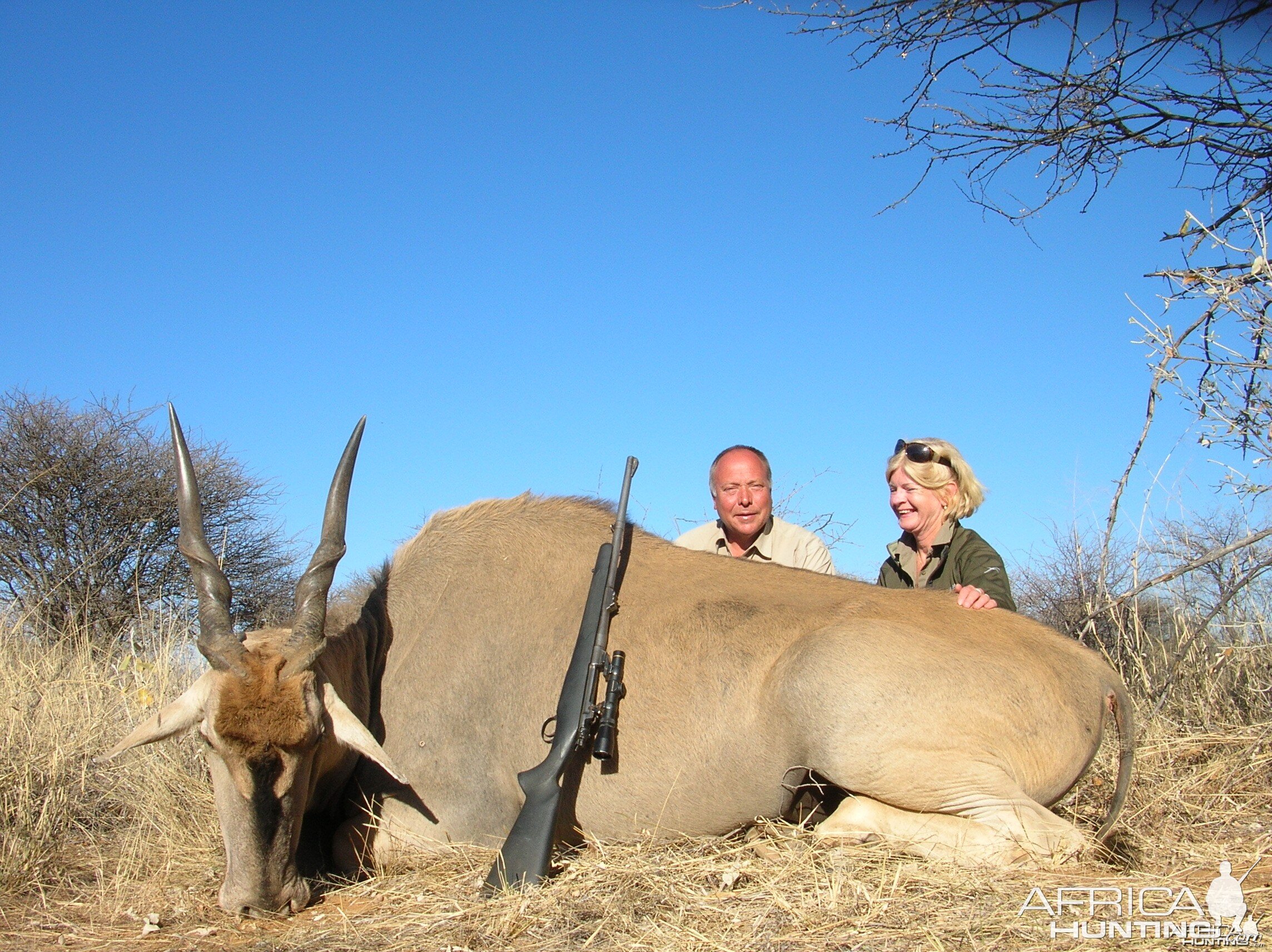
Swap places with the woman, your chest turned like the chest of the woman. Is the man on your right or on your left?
on your right

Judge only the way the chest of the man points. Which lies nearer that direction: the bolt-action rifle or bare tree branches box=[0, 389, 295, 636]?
the bolt-action rifle

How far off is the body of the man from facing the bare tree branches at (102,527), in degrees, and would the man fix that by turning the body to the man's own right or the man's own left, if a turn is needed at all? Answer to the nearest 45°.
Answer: approximately 135° to the man's own right

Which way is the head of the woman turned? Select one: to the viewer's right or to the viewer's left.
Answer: to the viewer's left

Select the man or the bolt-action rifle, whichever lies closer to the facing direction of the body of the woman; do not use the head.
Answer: the bolt-action rifle

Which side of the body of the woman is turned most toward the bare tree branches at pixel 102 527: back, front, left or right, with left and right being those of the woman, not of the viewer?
right

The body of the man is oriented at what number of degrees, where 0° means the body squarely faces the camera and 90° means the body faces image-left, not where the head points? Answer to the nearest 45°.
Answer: approximately 0°

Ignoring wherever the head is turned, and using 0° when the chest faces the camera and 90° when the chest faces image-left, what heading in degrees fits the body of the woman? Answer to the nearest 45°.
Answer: approximately 45°
